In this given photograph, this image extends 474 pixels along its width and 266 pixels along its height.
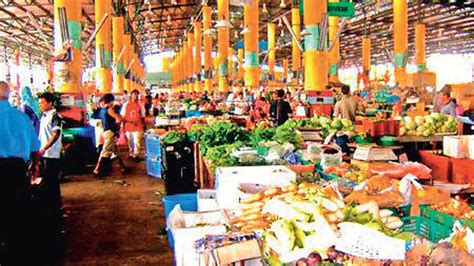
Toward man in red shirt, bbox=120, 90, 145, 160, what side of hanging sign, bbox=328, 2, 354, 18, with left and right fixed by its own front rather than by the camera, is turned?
right

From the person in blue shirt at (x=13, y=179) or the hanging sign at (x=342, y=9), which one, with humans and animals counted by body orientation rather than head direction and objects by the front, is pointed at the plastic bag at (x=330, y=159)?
the hanging sign

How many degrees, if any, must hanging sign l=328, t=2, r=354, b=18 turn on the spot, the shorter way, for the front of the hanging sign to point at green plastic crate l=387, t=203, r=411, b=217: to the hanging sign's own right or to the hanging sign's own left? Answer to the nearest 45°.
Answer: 0° — it already faces it

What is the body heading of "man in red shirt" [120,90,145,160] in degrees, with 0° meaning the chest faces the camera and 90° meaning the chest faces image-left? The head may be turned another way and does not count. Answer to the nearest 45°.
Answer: approximately 0°

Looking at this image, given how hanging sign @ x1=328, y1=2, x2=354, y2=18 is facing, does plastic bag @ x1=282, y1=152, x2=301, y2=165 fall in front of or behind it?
in front

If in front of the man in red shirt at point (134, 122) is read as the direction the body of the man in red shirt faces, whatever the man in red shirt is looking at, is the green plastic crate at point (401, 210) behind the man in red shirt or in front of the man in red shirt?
in front

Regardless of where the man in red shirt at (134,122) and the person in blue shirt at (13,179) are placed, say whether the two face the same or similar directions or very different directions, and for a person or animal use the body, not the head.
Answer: very different directions
